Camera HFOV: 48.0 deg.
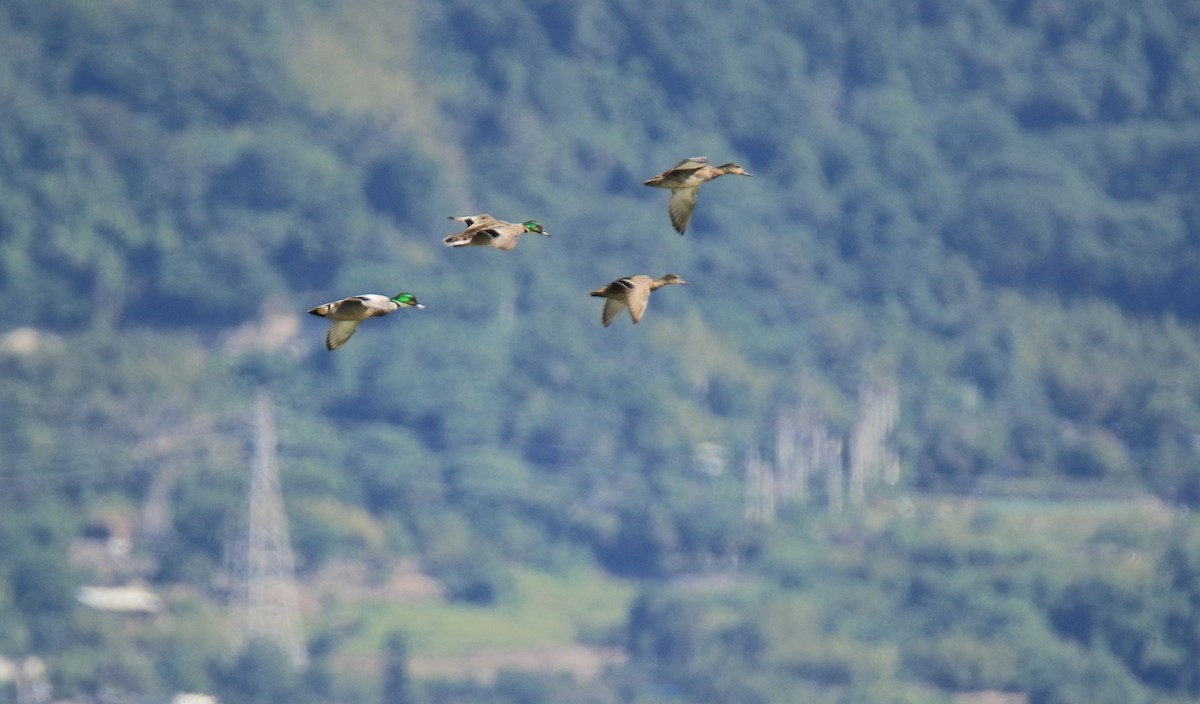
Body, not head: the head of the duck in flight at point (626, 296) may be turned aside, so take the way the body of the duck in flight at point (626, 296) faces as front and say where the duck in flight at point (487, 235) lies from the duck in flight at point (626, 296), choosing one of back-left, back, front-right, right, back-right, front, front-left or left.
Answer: back

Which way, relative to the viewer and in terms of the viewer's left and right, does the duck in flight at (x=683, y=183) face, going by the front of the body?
facing to the right of the viewer

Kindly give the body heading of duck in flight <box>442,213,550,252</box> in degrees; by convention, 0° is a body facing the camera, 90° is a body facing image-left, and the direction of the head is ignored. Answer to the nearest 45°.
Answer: approximately 270°

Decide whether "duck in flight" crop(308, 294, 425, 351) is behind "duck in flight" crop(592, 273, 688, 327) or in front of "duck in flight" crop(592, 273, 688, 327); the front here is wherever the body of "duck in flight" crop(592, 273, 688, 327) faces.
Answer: behind

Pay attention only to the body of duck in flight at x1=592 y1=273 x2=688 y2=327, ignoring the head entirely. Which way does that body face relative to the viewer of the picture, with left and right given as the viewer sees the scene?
facing to the right of the viewer

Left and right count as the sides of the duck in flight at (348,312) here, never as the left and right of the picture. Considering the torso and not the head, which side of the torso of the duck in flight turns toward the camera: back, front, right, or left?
right
